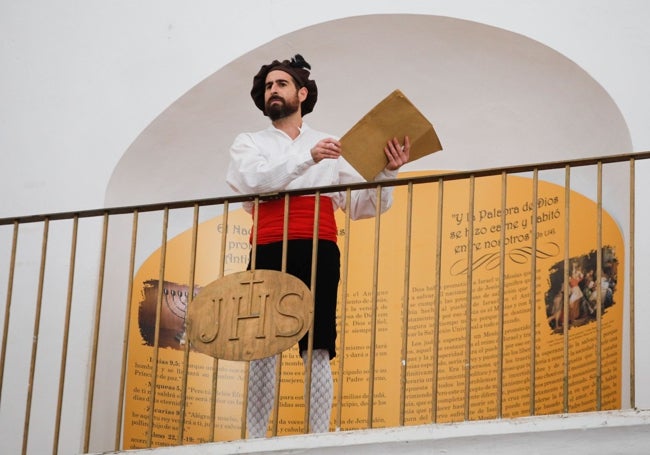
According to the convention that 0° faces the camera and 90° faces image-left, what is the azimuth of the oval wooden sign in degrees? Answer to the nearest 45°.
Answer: approximately 0°

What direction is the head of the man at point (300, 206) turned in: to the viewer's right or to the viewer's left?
to the viewer's left

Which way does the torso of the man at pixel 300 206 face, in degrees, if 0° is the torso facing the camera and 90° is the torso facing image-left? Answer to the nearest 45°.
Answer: approximately 0°

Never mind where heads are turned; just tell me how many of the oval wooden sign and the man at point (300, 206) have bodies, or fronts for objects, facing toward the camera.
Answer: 2
